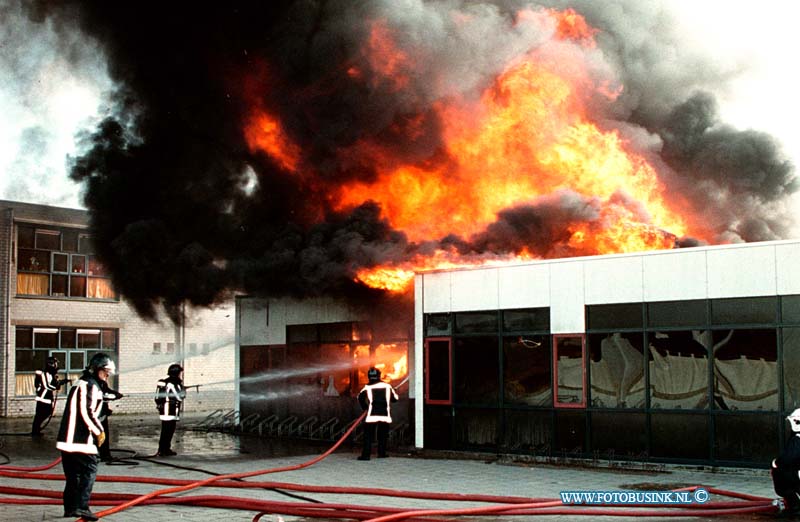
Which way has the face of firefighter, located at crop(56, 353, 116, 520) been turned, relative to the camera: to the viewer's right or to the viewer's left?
to the viewer's right

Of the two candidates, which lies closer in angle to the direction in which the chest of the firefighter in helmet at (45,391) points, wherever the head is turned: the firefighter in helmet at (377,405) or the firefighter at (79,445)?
the firefighter in helmet

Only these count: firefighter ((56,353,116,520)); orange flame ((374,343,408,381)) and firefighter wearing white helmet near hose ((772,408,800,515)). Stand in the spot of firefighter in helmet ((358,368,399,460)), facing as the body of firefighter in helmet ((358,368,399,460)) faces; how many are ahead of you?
1

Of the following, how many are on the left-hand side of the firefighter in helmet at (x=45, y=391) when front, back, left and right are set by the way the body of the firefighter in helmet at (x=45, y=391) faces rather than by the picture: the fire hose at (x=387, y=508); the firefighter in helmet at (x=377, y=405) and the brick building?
1

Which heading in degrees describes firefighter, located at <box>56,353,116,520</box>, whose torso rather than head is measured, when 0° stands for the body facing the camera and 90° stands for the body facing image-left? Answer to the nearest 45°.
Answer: approximately 270°

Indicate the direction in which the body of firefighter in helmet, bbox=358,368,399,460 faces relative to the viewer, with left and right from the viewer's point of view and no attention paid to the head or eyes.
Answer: facing away from the viewer

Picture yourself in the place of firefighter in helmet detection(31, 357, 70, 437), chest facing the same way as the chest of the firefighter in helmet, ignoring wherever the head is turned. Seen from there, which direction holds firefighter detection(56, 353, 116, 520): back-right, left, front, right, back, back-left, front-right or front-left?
right

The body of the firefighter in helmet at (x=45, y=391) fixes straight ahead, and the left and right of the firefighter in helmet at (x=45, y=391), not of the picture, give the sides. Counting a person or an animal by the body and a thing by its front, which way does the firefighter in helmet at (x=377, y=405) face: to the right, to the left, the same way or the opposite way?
to the left

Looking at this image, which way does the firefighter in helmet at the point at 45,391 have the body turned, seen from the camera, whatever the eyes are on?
to the viewer's right

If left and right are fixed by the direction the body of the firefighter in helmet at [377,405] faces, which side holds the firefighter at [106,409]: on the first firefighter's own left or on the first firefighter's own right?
on the first firefighter's own left

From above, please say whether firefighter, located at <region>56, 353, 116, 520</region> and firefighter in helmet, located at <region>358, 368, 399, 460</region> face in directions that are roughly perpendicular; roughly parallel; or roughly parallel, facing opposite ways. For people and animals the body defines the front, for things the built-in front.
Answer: roughly perpendicular

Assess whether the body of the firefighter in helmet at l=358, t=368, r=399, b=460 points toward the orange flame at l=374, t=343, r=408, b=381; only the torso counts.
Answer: yes
